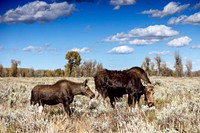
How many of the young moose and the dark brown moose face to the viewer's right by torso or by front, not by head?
2

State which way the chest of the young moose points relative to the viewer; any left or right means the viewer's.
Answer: facing to the right of the viewer

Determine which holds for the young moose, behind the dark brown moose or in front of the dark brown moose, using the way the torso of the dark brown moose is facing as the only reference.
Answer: behind

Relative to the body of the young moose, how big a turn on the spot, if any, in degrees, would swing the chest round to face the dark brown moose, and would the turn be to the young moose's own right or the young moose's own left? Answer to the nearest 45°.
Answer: approximately 45° to the young moose's own left

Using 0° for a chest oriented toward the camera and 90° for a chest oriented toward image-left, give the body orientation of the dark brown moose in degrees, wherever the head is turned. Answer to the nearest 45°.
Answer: approximately 270°
